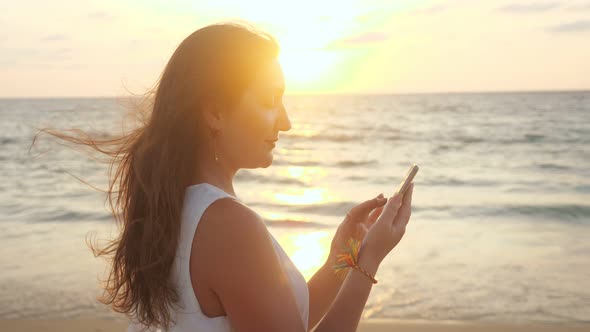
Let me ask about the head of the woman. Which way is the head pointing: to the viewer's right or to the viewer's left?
to the viewer's right

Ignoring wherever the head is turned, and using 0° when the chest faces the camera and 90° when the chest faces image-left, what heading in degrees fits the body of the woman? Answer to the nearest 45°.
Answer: approximately 270°
